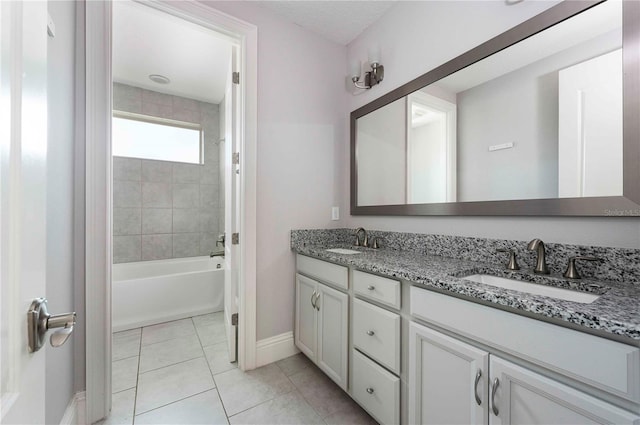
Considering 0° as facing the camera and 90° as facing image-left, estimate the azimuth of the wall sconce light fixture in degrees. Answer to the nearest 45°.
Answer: approximately 45°

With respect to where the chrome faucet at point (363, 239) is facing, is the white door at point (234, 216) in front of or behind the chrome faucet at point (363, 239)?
in front

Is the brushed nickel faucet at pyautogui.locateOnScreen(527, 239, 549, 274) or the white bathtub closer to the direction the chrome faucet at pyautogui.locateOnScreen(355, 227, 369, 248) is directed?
the white bathtub

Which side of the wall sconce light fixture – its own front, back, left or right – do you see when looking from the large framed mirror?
left

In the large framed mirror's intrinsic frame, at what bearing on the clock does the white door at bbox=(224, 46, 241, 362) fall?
The white door is roughly at 1 o'clock from the large framed mirror.

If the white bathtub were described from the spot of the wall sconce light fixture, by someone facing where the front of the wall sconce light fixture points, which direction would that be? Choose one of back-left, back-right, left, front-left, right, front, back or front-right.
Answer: front-right

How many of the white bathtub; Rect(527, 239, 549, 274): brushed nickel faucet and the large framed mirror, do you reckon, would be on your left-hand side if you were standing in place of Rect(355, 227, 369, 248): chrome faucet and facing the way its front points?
2

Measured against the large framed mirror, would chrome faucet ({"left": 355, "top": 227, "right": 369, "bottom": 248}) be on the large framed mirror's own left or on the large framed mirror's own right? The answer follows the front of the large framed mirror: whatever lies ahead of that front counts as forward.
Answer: on the large framed mirror's own right

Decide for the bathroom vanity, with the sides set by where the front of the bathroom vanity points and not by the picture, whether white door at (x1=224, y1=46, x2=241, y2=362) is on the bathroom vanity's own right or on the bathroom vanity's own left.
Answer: on the bathroom vanity's own right

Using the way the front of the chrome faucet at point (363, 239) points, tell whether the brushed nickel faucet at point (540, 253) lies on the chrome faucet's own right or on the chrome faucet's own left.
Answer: on the chrome faucet's own left

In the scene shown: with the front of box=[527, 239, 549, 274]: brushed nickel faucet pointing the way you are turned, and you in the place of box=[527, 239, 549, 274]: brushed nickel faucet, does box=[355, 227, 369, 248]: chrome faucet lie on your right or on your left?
on your right

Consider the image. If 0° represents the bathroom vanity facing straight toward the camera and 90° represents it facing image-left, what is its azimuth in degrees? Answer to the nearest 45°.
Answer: approximately 45°
